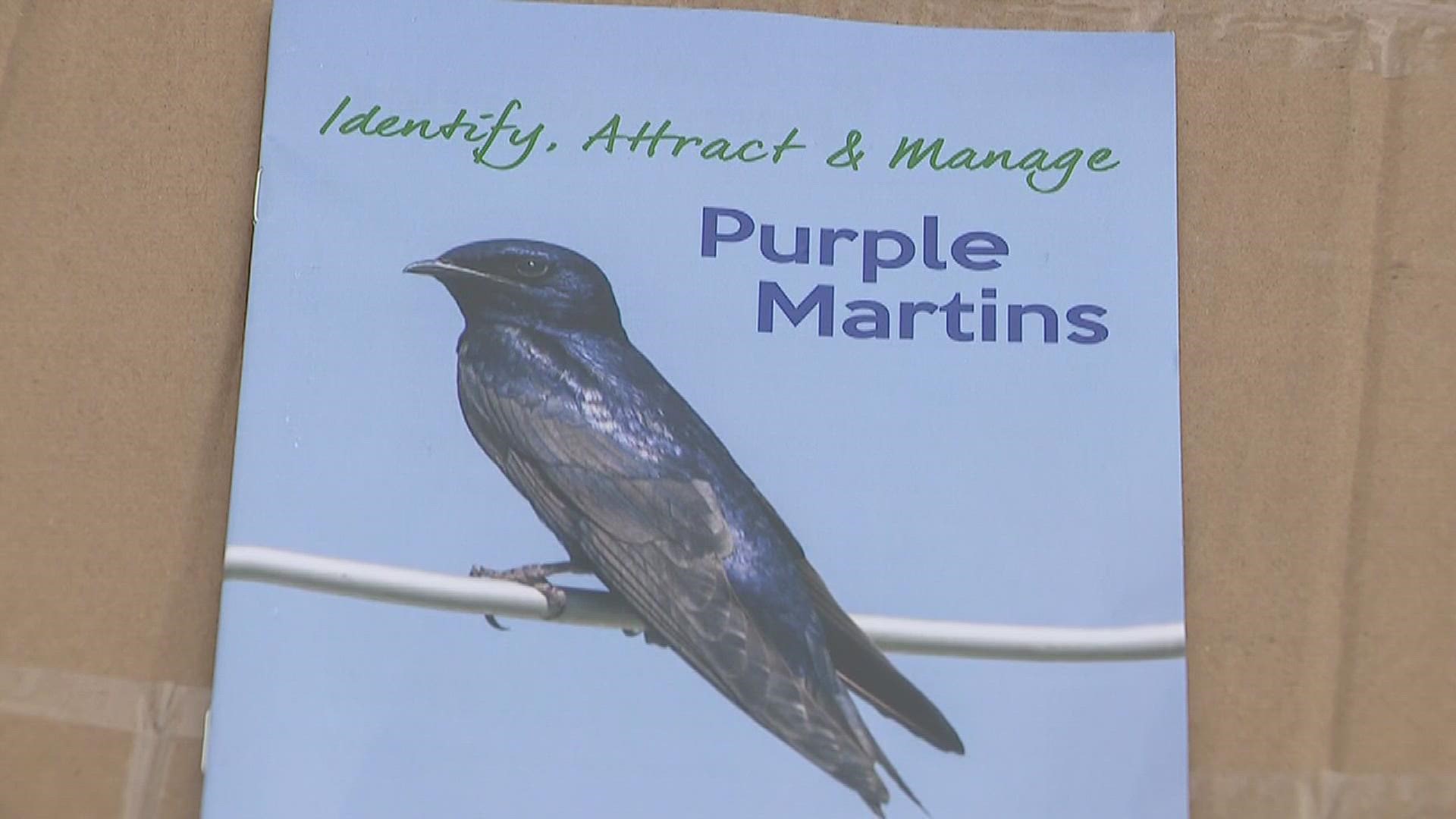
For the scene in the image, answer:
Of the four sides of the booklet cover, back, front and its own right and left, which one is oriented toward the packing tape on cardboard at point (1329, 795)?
left

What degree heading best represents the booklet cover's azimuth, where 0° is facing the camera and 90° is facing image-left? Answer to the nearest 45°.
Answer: approximately 0°
